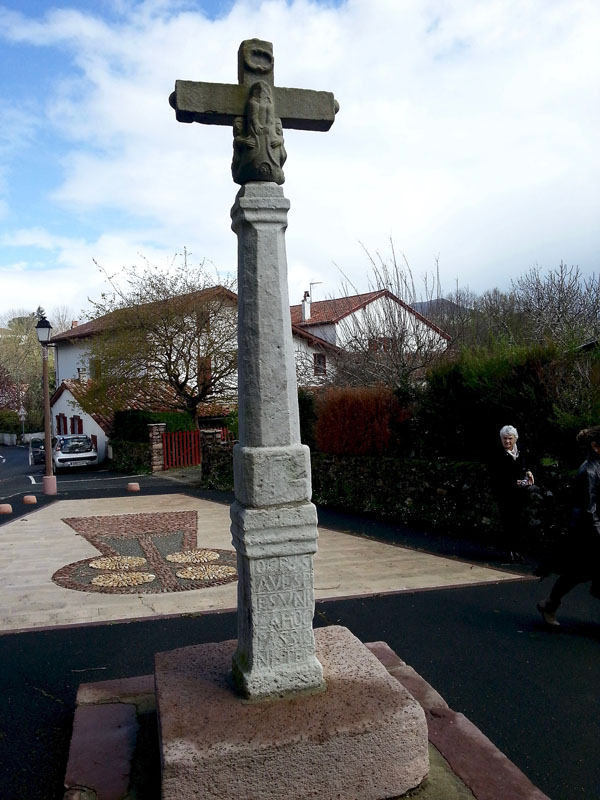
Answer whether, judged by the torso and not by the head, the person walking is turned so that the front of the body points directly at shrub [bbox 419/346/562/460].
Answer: no

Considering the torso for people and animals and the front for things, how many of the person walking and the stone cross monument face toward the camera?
1

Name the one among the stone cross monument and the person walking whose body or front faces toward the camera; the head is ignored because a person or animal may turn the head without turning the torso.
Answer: the stone cross monument

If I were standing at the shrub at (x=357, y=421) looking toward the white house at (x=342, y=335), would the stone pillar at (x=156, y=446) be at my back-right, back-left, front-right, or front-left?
front-left

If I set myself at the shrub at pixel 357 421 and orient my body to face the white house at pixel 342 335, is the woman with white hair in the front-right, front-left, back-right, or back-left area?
back-right

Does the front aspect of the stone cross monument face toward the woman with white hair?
no

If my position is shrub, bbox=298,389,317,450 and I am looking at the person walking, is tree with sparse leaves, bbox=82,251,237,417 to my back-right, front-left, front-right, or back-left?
back-right

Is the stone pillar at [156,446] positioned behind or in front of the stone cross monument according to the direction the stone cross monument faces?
behind

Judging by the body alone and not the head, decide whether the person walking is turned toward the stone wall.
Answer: no

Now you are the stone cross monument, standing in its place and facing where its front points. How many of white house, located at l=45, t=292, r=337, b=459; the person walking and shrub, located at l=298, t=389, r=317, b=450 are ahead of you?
0

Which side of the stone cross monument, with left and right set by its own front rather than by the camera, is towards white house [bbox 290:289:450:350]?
back

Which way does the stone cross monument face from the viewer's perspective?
toward the camera

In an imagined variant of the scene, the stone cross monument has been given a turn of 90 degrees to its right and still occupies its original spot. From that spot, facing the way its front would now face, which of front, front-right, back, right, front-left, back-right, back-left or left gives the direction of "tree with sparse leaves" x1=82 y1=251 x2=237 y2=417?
right
